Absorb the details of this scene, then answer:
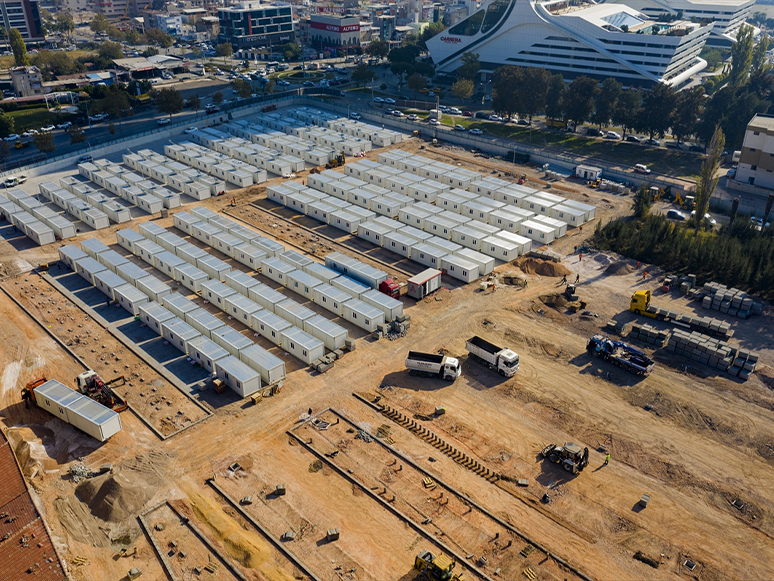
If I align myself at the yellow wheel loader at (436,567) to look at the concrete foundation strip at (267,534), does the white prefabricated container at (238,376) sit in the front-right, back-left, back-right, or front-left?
front-right

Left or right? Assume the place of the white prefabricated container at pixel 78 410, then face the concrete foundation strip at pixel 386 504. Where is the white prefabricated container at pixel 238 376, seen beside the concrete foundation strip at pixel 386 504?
left

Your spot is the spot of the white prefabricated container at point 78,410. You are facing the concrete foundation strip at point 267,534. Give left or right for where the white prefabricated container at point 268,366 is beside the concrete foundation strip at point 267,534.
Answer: left

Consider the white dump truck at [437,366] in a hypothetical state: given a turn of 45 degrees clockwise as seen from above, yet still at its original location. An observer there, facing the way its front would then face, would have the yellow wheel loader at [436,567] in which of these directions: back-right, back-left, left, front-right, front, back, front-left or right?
front-right

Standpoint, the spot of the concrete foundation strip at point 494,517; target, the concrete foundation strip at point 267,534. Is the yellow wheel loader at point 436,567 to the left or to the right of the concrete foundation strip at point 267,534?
left

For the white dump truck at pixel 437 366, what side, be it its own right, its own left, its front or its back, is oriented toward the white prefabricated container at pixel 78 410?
back

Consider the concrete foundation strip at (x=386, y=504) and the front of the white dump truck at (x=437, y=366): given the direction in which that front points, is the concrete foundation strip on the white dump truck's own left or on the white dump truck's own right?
on the white dump truck's own right

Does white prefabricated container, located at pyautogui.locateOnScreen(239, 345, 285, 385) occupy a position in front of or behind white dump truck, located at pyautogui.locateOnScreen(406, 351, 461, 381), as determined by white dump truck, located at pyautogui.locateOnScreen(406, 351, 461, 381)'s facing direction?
behind

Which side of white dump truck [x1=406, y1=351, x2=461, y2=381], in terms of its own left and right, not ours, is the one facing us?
right

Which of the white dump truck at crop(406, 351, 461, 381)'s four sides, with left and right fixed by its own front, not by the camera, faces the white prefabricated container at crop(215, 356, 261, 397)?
back

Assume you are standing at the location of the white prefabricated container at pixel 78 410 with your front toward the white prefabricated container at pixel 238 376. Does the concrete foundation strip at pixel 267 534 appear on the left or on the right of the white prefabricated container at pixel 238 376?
right

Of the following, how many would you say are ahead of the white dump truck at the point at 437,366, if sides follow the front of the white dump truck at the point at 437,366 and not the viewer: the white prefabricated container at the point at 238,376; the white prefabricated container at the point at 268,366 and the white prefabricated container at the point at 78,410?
0
